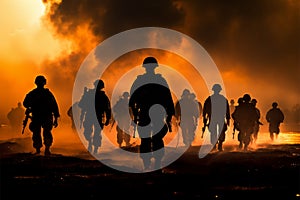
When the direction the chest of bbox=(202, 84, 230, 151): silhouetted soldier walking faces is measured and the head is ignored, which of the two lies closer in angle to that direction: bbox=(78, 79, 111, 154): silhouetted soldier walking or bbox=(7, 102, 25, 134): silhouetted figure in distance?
the silhouetted soldier walking

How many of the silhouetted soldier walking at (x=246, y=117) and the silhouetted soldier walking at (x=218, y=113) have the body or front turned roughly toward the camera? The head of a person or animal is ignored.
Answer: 2

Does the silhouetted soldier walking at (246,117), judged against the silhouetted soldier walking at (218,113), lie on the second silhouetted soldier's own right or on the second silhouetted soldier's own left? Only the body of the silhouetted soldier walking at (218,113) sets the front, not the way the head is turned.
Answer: on the second silhouetted soldier's own left

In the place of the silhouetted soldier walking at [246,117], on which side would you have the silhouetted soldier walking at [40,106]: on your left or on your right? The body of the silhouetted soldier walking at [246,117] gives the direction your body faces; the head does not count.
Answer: on your right

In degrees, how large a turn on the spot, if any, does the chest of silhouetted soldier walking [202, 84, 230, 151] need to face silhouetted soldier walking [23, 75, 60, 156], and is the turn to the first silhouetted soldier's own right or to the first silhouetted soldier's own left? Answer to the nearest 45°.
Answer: approximately 45° to the first silhouetted soldier's own right

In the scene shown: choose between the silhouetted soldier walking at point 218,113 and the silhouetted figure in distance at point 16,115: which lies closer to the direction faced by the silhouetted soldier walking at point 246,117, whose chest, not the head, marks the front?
the silhouetted soldier walking

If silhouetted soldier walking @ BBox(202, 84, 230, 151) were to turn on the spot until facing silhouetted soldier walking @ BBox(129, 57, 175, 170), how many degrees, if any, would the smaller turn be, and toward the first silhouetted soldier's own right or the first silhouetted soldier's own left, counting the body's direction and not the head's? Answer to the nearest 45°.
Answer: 0° — they already face them

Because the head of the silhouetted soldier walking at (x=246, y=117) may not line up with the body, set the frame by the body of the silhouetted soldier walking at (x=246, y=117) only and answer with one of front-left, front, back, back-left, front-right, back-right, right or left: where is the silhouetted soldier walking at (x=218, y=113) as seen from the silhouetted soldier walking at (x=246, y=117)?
front-right

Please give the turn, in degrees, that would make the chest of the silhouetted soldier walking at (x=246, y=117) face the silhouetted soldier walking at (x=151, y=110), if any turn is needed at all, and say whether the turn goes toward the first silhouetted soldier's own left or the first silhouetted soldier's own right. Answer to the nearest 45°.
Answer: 0° — they already face them
